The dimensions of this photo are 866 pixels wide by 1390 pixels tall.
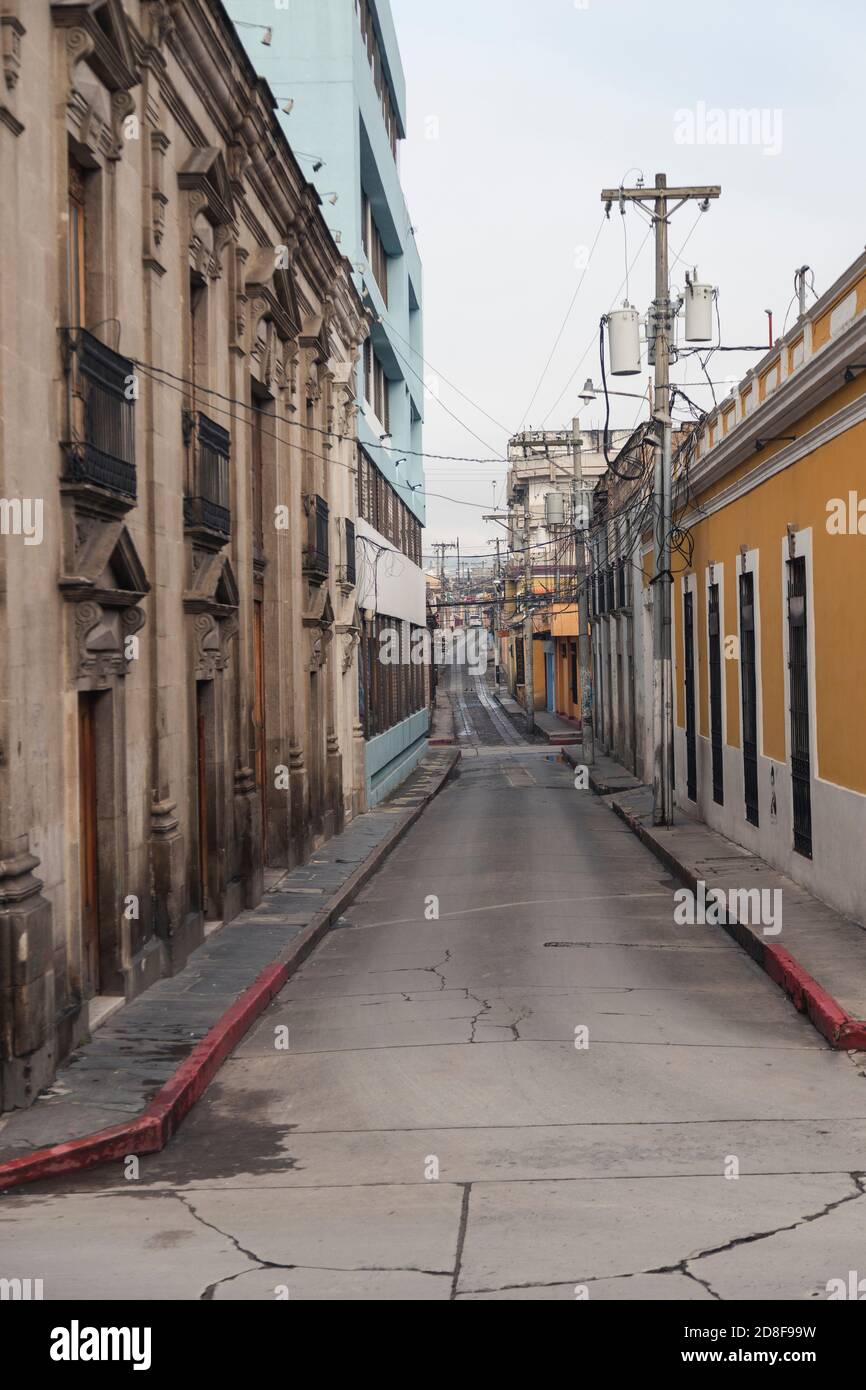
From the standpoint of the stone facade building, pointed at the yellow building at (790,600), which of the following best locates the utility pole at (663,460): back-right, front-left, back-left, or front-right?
front-left

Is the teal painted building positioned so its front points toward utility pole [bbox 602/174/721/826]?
no

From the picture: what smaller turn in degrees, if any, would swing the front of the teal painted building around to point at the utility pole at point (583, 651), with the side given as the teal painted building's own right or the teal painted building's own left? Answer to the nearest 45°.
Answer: approximately 45° to the teal painted building's own left

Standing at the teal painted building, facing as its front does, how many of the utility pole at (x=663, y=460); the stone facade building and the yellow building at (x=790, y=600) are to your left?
0

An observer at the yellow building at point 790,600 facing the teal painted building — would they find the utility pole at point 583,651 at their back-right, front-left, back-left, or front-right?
front-right

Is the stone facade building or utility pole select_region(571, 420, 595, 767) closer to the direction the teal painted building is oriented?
the utility pole

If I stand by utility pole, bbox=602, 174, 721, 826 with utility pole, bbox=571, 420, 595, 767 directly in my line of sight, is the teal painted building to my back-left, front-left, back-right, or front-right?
front-left

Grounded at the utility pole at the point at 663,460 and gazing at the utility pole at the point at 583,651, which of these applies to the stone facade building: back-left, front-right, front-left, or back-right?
back-left

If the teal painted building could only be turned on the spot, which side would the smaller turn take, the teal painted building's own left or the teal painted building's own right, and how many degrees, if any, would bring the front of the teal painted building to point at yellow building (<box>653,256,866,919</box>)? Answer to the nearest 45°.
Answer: approximately 90° to the teal painted building's own right

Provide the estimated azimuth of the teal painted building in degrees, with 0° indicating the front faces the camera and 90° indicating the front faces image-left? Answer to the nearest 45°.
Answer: approximately 270°

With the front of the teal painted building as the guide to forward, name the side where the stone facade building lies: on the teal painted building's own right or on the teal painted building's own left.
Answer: on the teal painted building's own right

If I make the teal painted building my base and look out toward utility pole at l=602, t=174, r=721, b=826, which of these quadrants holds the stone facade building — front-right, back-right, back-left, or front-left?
front-right

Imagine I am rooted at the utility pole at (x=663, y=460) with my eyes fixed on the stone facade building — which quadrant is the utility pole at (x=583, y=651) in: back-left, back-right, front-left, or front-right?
back-right
